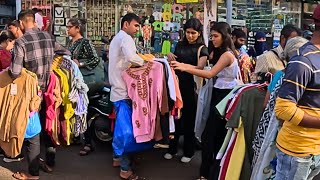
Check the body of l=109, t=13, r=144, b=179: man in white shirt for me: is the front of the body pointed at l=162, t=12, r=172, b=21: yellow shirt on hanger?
no

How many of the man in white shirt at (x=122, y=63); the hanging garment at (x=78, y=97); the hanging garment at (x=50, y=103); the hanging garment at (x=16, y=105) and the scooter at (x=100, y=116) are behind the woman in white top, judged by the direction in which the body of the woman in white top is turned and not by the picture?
0

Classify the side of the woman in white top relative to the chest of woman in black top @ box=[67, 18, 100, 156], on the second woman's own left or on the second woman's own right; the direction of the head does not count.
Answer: on the second woman's own left

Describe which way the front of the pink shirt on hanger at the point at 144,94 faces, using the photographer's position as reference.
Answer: facing the viewer

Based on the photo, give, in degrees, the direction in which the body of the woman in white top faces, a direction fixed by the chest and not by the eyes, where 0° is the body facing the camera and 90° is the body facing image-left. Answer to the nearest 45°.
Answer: approximately 90°

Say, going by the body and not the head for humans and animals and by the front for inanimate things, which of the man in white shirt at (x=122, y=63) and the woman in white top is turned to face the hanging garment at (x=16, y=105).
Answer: the woman in white top

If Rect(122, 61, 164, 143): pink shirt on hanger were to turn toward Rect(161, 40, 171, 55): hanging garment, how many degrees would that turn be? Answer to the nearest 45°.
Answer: approximately 180°

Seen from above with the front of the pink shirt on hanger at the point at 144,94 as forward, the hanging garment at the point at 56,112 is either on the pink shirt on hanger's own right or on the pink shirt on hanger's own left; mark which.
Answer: on the pink shirt on hanger's own right

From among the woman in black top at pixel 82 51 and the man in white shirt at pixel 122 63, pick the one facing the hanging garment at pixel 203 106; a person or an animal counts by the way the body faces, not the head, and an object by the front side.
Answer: the man in white shirt

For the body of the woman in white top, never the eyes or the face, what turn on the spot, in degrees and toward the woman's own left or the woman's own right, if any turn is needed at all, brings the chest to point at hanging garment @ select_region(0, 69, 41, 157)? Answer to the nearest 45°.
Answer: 0° — they already face it
